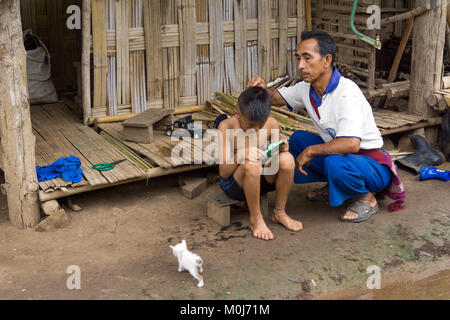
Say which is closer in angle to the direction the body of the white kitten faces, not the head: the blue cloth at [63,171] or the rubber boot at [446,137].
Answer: the blue cloth

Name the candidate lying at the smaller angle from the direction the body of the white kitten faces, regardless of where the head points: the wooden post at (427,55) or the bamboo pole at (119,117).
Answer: the bamboo pole

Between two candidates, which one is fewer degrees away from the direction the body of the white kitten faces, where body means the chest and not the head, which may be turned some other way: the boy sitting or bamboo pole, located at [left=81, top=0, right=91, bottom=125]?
the bamboo pole

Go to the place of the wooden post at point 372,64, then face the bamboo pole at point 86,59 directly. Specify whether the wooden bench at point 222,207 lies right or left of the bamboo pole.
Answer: left
